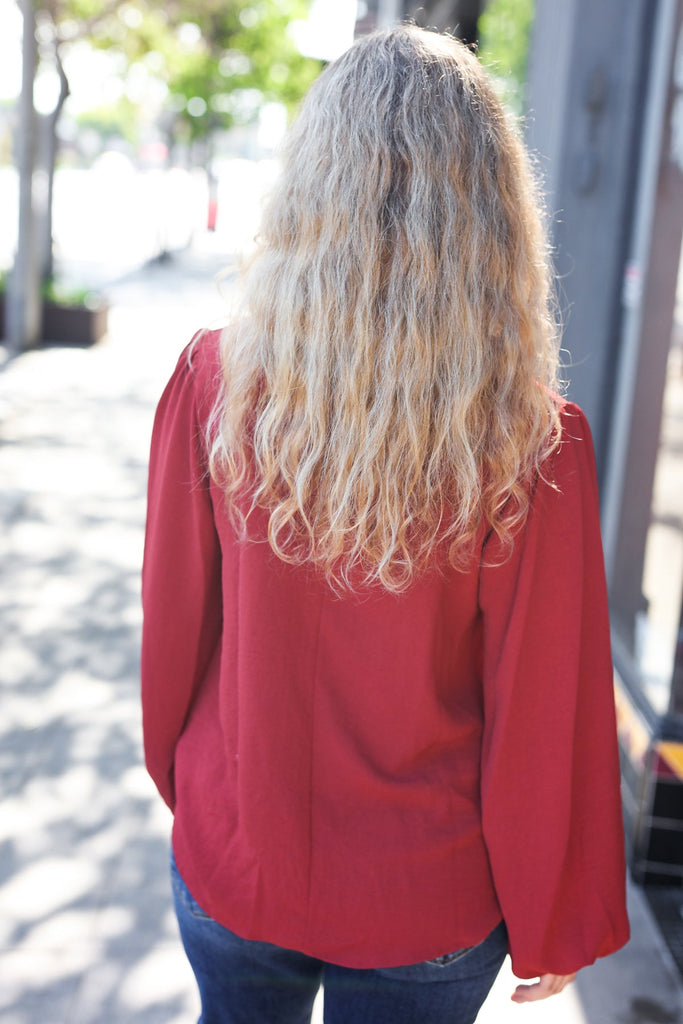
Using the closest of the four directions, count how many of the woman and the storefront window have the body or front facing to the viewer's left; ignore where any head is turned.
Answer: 1

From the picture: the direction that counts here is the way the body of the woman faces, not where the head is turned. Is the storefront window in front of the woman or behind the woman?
in front

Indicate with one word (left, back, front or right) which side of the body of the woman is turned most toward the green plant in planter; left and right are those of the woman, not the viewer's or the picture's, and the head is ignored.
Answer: front

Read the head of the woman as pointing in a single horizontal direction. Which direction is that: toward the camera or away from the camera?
away from the camera

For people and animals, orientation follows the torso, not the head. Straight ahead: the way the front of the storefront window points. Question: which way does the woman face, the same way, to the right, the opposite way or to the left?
to the right

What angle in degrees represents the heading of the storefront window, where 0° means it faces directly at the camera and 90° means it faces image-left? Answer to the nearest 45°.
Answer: approximately 90°

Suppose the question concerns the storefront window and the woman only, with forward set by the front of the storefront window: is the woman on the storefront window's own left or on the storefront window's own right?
on the storefront window's own left

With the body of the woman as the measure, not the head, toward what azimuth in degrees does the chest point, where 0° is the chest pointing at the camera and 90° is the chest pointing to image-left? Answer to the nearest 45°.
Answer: approximately 180°

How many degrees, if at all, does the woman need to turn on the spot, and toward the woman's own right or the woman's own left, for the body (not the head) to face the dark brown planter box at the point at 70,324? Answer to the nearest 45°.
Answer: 0° — they already face it
